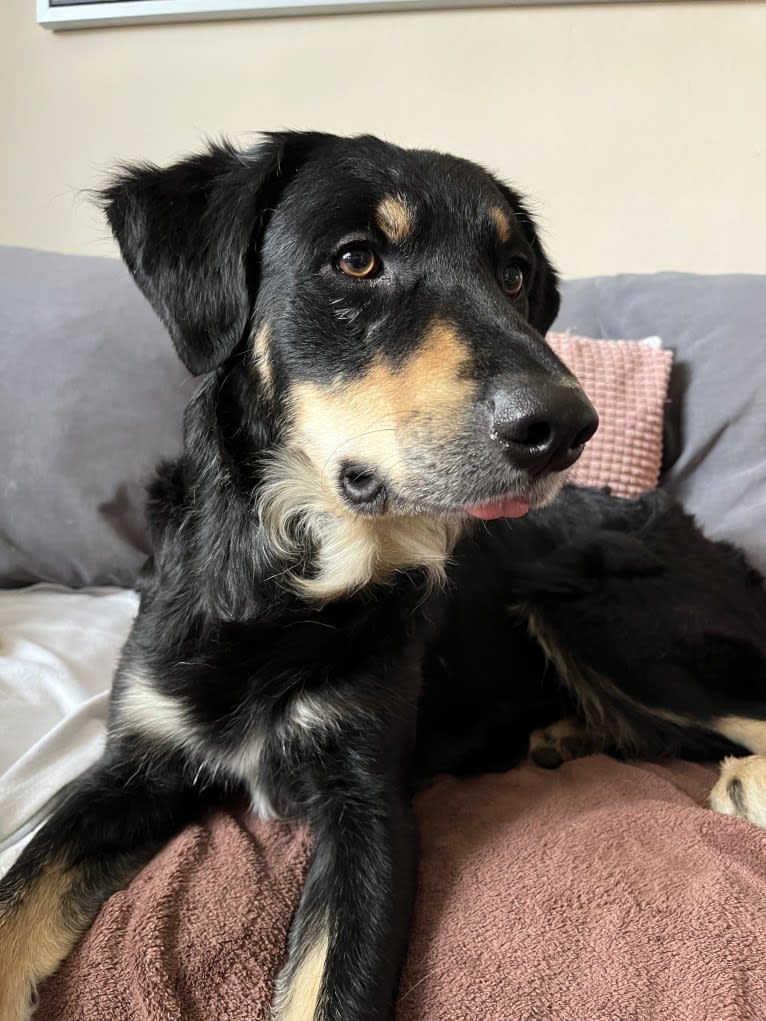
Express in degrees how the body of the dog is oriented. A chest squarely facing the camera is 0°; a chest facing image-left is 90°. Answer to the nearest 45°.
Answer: approximately 45°

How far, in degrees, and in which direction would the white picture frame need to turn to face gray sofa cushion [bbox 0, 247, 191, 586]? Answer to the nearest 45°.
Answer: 0° — it already faces it

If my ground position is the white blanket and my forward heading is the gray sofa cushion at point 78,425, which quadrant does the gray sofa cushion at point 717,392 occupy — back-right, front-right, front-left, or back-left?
front-right

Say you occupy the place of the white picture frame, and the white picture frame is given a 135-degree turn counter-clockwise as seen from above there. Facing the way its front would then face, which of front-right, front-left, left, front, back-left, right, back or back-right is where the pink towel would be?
back-right

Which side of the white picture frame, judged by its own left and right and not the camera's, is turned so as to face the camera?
front

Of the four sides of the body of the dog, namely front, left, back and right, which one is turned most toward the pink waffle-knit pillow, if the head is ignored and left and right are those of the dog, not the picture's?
back

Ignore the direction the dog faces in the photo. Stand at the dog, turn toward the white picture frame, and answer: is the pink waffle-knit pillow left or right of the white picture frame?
right

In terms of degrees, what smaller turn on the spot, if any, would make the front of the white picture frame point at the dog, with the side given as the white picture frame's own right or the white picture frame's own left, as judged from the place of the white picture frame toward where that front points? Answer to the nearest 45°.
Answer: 0° — it already faces it

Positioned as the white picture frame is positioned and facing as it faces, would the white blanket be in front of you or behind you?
in front

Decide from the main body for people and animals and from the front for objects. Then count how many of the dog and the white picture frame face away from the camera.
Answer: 0
